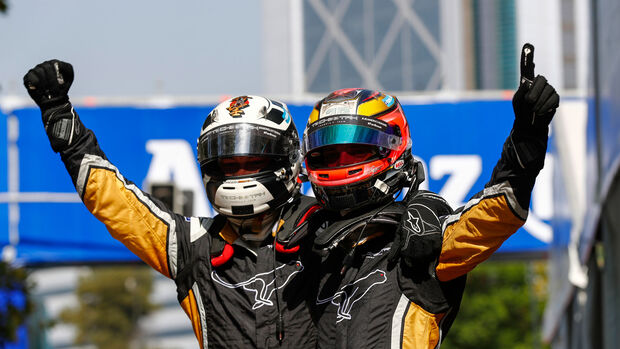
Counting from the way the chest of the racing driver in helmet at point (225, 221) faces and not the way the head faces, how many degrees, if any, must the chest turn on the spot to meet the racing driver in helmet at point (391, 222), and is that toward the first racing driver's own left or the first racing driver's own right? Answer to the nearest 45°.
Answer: approximately 45° to the first racing driver's own left

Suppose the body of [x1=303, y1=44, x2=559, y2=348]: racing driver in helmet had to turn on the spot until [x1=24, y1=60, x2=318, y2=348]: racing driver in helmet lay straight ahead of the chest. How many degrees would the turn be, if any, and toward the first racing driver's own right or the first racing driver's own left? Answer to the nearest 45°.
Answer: approximately 45° to the first racing driver's own right

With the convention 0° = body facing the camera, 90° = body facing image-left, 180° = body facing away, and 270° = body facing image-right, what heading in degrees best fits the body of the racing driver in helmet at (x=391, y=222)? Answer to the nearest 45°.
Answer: approximately 45°

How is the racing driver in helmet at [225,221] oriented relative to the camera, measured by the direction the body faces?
toward the camera

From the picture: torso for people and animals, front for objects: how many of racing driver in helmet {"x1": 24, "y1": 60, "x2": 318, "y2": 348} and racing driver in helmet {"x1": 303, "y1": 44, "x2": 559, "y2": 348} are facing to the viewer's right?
0
